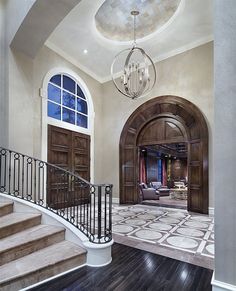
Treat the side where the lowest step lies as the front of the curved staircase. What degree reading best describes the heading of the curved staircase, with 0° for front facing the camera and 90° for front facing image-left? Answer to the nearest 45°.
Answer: approximately 315°

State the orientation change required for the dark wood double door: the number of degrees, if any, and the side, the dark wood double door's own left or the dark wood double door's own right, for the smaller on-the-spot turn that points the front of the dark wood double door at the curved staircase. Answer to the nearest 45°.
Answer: approximately 45° to the dark wood double door's own right

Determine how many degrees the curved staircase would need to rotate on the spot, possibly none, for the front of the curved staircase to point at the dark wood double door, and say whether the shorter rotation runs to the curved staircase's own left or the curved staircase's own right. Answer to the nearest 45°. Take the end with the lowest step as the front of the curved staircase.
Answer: approximately 135° to the curved staircase's own left

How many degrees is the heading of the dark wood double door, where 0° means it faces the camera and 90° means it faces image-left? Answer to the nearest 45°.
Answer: approximately 315°
